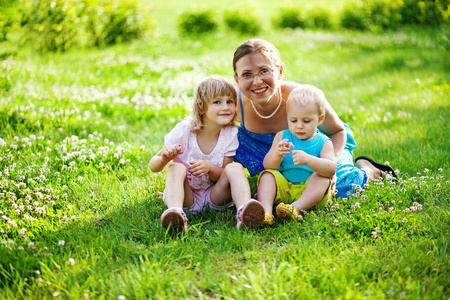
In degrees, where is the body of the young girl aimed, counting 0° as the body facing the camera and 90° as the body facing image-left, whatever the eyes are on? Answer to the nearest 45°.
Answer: approximately 0°

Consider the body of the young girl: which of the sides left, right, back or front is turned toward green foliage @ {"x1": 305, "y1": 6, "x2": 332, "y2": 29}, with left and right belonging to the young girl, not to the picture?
back

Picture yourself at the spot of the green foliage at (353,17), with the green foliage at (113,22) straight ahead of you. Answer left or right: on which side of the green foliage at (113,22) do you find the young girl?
left

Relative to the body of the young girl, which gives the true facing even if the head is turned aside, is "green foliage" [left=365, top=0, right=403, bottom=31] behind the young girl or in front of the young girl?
behind

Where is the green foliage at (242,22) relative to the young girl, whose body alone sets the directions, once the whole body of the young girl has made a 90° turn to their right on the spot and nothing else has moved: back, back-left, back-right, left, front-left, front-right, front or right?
right

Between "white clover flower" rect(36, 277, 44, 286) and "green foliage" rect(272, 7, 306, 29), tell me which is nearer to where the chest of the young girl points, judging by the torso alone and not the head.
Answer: the white clover flower

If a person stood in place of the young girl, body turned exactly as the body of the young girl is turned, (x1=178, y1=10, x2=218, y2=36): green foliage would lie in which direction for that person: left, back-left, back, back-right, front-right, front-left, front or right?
back
